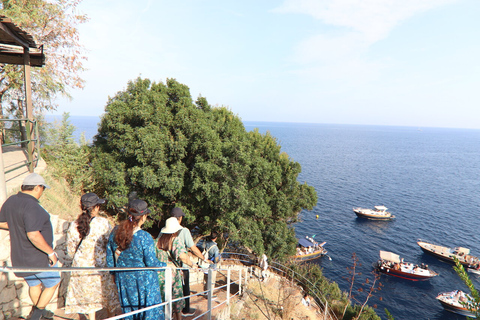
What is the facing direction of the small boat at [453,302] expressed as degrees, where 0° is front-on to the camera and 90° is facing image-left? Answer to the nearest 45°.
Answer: approximately 135°

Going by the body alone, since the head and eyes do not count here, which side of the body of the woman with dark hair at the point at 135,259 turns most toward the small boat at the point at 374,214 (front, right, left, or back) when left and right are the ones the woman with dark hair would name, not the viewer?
front

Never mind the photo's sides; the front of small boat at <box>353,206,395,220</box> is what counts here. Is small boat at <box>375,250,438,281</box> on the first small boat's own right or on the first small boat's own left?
on the first small boat's own left

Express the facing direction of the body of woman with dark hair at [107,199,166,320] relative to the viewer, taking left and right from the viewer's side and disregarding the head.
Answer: facing away from the viewer and to the right of the viewer

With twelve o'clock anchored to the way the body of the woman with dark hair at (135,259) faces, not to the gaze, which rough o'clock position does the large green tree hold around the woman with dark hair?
The large green tree is roughly at 11 o'clock from the woman with dark hair.

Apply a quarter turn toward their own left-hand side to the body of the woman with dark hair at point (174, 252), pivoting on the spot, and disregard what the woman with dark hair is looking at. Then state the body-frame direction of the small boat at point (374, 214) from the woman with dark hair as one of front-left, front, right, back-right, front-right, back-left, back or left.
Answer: right

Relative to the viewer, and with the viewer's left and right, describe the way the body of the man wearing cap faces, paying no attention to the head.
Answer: facing away from the viewer and to the right of the viewer

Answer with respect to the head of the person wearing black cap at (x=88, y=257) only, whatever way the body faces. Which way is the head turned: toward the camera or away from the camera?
away from the camera

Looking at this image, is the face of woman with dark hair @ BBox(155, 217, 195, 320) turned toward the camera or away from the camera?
away from the camera

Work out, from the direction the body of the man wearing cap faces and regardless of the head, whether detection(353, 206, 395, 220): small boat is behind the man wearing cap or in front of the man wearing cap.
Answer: in front

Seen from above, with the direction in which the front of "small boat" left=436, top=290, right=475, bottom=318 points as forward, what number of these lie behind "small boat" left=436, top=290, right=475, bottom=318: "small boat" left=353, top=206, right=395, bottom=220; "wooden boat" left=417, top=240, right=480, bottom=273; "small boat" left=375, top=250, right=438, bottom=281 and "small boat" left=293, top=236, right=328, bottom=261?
0

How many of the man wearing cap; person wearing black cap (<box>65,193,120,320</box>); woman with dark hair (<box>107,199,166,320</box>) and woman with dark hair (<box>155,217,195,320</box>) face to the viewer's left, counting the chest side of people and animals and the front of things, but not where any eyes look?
0

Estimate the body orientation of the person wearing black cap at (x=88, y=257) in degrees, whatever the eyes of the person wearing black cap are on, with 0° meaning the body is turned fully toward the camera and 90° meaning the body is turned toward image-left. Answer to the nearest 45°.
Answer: approximately 225°

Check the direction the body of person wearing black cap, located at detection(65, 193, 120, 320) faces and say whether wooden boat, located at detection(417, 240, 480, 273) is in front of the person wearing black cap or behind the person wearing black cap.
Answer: in front

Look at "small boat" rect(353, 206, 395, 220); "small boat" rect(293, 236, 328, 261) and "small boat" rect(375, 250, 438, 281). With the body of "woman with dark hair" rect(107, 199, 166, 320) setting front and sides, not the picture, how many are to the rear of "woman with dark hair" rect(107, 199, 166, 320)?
0
